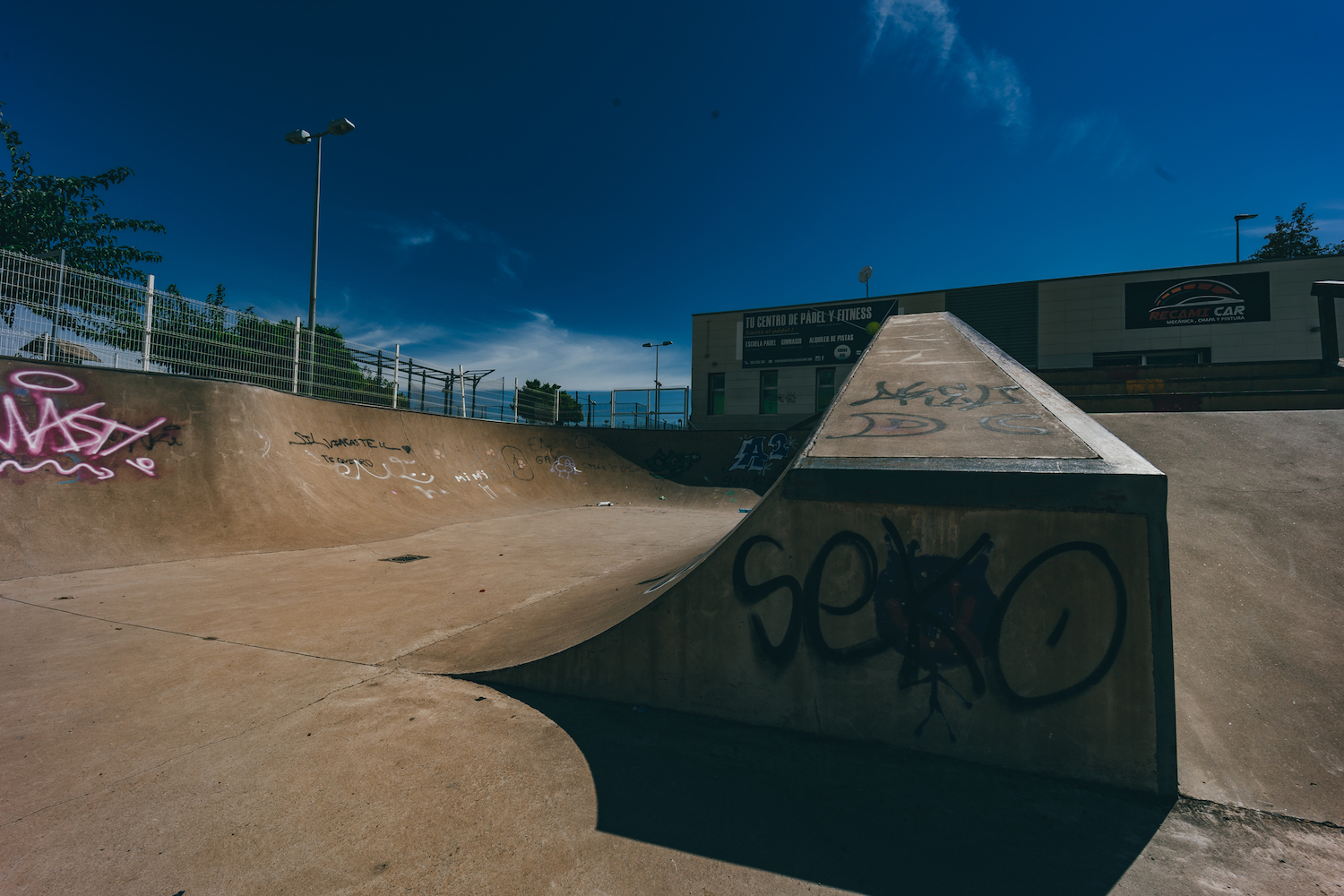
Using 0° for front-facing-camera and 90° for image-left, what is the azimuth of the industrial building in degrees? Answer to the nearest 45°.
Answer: approximately 0°

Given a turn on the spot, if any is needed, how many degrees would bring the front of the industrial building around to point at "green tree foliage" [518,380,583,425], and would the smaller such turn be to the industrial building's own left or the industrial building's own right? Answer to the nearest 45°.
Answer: approximately 45° to the industrial building's own right

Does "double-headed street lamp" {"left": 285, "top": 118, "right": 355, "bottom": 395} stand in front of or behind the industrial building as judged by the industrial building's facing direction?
in front

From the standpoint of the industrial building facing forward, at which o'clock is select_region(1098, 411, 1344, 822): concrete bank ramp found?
The concrete bank ramp is roughly at 12 o'clock from the industrial building.

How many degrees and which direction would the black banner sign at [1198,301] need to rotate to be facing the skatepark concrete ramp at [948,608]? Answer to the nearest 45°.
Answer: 0° — it already faces it

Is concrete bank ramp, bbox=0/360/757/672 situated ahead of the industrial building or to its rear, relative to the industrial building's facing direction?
ahead

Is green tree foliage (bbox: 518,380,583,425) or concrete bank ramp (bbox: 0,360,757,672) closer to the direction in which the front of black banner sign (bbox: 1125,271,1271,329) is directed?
the concrete bank ramp

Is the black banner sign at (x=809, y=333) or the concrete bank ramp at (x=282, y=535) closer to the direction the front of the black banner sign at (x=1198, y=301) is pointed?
the concrete bank ramp

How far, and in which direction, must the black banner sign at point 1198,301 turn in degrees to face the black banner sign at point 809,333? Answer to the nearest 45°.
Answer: approximately 90° to its right

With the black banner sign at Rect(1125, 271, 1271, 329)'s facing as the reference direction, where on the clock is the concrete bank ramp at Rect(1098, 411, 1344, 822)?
The concrete bank ramp is roughly at 12 o'clock from the black banner sign.

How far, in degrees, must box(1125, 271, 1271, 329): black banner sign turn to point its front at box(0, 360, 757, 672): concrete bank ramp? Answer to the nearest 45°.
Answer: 0° — it already faces it
